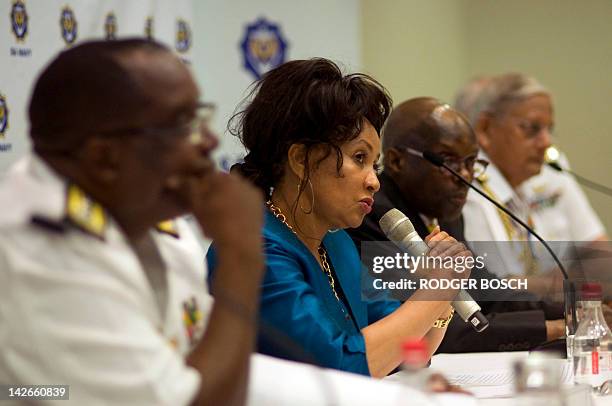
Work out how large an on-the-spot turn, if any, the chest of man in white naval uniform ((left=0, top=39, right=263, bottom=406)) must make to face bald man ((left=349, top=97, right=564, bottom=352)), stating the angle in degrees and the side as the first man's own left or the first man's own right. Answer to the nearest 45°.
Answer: approximately 45° to the first man's own left

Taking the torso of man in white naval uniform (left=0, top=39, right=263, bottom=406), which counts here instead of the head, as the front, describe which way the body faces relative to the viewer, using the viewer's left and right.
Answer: facing to the right of the viewer

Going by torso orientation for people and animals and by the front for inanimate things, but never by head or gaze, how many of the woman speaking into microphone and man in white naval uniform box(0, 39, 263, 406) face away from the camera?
0

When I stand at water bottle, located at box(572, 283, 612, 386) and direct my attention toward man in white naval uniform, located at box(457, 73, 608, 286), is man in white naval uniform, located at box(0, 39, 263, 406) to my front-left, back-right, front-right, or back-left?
back-left

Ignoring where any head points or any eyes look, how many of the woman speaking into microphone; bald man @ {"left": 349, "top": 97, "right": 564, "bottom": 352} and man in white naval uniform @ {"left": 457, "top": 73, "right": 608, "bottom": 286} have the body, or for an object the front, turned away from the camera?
0

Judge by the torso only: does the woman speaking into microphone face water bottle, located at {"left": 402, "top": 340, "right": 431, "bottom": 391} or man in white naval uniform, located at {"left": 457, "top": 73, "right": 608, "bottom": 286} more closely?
the water bottle

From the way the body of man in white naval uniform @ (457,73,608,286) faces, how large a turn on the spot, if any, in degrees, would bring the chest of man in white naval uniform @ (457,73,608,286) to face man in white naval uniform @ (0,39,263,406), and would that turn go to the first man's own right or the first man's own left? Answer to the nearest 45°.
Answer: approximately 45° to the first man's own right

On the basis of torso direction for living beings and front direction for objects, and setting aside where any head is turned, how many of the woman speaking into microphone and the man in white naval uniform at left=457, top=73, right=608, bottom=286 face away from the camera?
0

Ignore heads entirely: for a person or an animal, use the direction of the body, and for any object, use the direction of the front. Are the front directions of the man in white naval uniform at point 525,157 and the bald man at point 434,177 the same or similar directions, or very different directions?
same or similar directions

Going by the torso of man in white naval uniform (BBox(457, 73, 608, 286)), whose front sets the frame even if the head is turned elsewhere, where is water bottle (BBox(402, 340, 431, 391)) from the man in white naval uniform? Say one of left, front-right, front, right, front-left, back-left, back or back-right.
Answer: front-right

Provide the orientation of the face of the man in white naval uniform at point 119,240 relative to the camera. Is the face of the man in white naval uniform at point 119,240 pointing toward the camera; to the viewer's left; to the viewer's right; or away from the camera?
to the viewer's right
